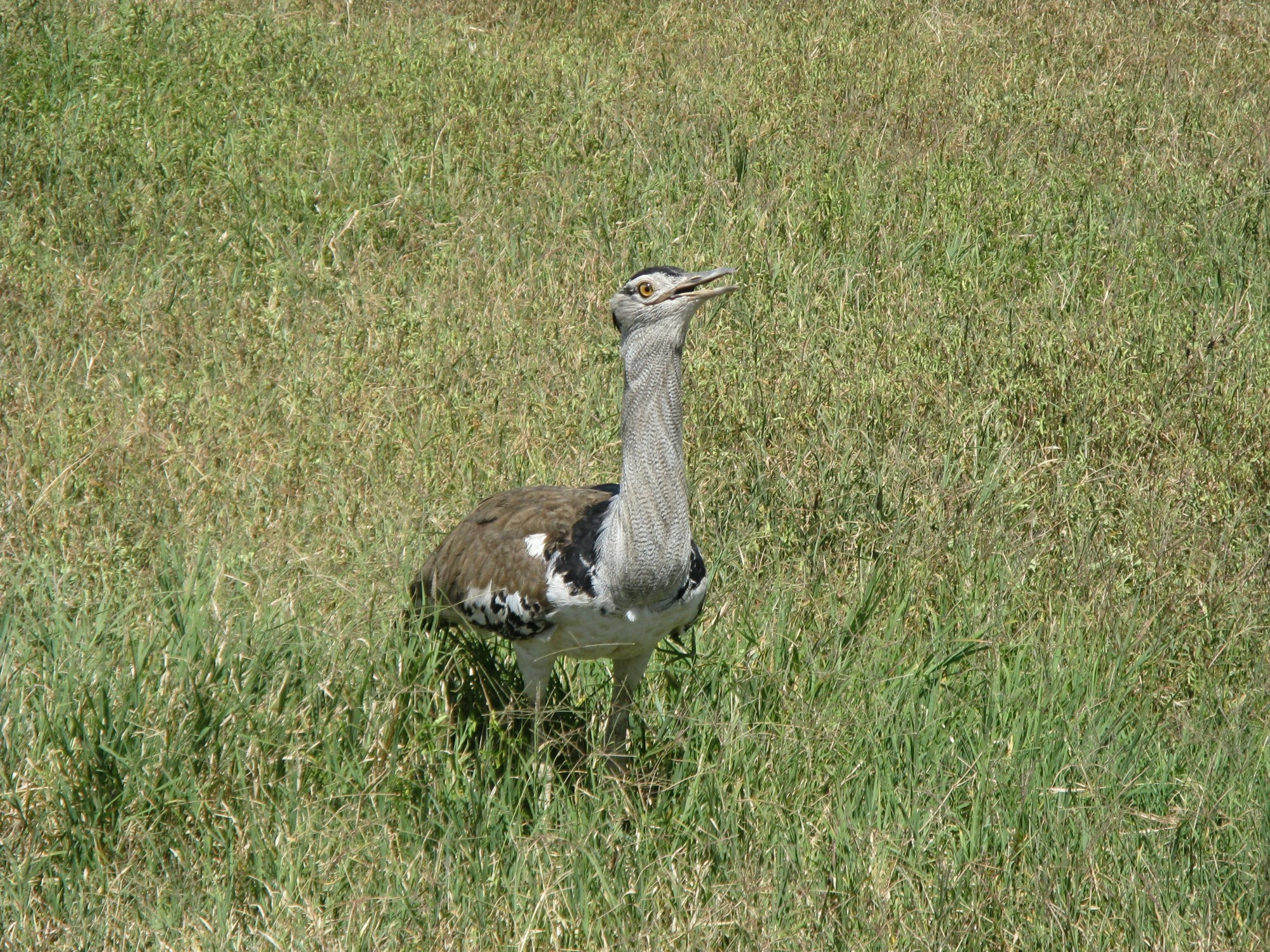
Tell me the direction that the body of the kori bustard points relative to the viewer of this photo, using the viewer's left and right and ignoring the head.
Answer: facing the viewer and to the right of the viewer
